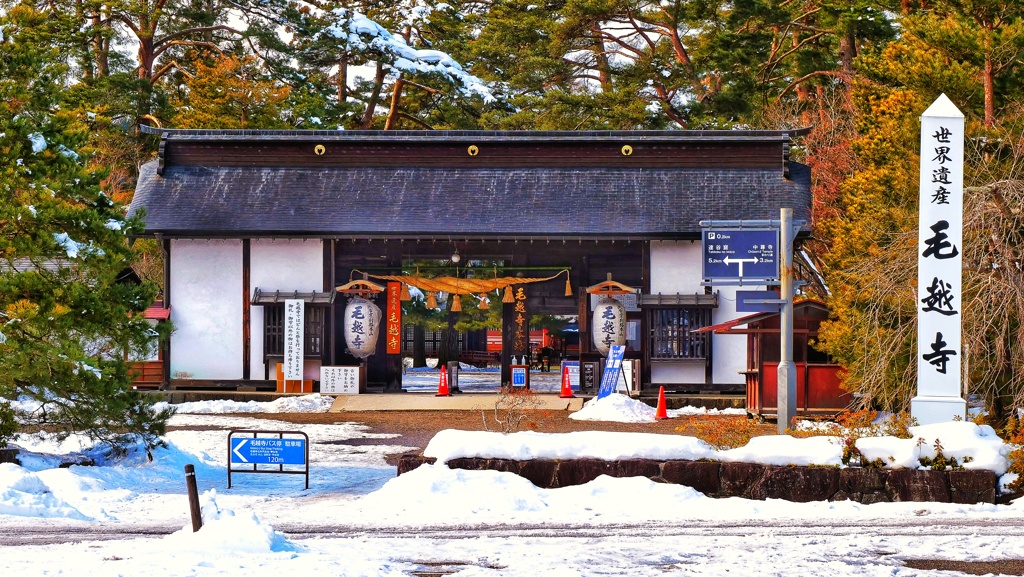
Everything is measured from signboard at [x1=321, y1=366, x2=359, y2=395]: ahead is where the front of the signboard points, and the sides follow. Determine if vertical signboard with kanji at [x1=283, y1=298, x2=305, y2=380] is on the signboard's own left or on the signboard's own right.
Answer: on the signboard's own right

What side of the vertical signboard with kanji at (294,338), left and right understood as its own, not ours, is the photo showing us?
front

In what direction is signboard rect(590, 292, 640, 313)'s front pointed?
toward the camera

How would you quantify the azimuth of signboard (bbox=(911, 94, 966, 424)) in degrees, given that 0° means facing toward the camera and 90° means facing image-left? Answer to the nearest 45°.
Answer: approximately 0°

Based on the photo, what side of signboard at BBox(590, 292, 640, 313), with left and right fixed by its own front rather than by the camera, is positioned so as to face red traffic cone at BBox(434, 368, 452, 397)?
right

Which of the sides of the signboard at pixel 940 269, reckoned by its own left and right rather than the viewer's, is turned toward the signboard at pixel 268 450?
right

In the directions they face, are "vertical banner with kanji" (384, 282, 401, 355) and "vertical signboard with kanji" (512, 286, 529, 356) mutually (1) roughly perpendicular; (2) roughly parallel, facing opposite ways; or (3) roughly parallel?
roughly parallel

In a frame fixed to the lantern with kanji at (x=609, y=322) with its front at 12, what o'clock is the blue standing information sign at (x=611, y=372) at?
The blue standing information sign is roughly at 12 o'clock from the lantern with kanji.

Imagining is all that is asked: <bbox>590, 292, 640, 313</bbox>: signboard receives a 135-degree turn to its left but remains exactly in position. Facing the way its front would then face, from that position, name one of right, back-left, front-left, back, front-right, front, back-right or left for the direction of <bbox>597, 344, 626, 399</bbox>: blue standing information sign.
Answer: back-right

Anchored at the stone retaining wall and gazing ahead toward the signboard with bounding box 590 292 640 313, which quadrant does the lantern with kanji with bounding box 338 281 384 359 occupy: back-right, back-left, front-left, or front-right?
front-left

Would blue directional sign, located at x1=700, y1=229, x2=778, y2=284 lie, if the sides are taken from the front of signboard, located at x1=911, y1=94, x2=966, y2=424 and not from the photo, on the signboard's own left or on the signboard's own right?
on the signboard's own right

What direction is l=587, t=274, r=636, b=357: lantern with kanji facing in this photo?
toward the camera

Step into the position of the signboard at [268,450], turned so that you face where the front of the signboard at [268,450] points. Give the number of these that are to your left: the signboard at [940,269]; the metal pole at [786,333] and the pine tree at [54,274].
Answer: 2

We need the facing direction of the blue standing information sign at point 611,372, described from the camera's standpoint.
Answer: facing the viewer

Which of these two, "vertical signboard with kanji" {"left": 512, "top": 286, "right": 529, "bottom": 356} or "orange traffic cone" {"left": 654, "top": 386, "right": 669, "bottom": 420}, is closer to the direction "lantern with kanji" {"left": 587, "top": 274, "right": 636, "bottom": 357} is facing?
the orange traffic cone

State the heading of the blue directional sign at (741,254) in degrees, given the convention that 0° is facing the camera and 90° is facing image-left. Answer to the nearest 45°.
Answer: approximately 0°

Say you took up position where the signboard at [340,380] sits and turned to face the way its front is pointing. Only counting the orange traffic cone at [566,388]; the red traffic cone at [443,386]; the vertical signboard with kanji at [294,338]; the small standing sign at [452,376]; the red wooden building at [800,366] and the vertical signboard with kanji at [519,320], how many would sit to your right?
1

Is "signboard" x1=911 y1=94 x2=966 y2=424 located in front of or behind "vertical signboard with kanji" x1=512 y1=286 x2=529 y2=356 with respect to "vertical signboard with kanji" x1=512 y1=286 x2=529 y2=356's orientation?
in front

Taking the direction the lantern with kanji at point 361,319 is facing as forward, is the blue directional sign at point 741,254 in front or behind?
in front

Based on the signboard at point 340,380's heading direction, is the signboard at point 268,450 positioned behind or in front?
in front
